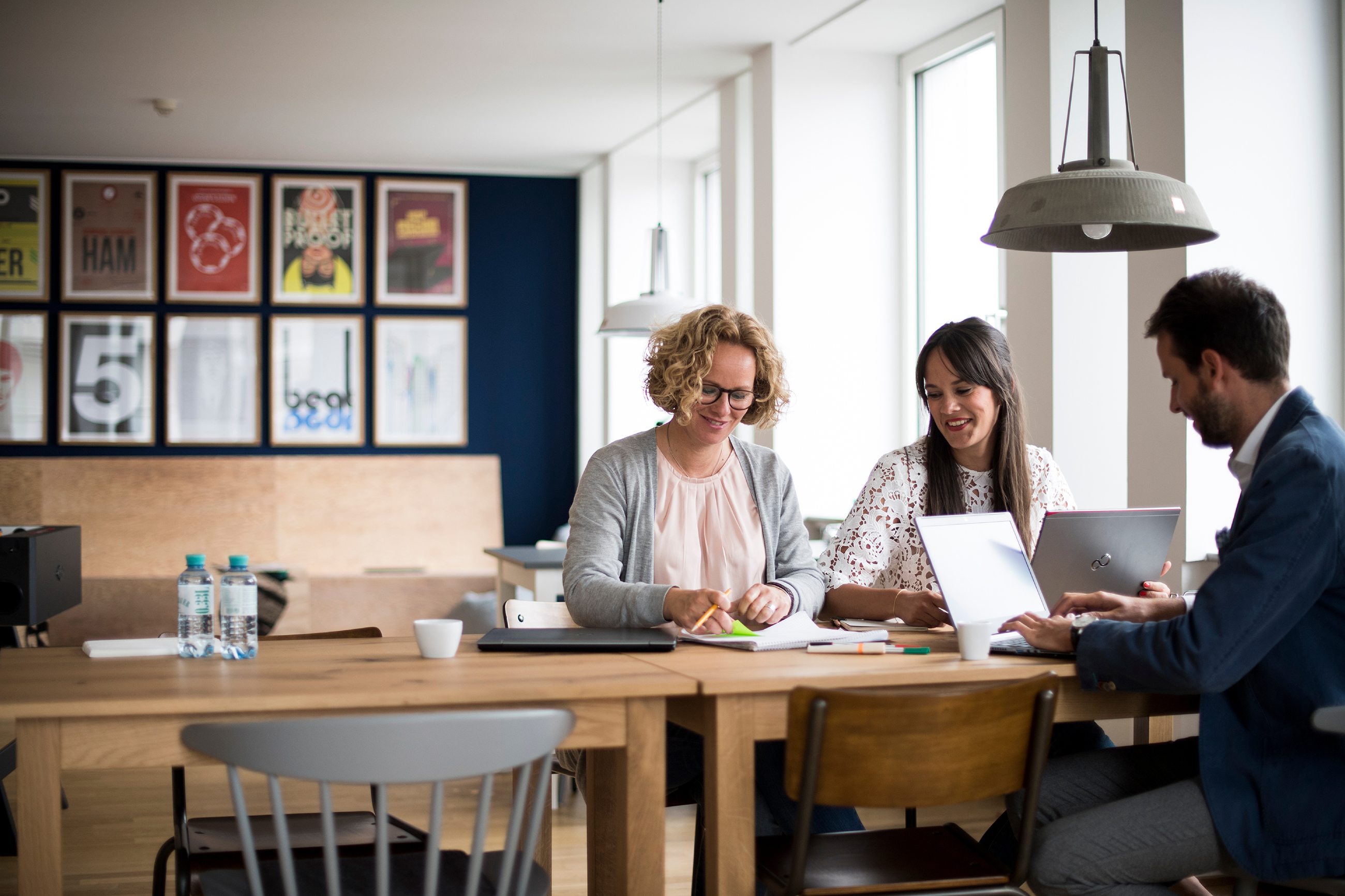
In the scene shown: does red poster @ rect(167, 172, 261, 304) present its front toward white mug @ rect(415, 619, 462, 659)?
yes

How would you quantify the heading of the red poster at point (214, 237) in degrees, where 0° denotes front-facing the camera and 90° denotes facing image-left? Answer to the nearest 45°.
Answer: approximately 0°

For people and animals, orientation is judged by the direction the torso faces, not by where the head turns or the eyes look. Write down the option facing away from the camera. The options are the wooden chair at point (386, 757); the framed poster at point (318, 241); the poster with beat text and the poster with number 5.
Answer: the wooden chair

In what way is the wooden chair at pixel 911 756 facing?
away from the camera

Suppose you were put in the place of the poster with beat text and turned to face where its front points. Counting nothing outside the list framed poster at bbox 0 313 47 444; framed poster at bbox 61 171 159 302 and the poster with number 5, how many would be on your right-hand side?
3

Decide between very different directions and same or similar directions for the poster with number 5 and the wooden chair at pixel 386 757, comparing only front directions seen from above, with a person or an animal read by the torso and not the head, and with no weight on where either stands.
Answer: very different directions

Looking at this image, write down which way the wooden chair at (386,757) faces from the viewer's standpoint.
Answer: facing away from the viewer

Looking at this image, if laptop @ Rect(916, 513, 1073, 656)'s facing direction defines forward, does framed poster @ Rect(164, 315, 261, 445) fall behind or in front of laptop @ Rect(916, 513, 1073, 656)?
behind
